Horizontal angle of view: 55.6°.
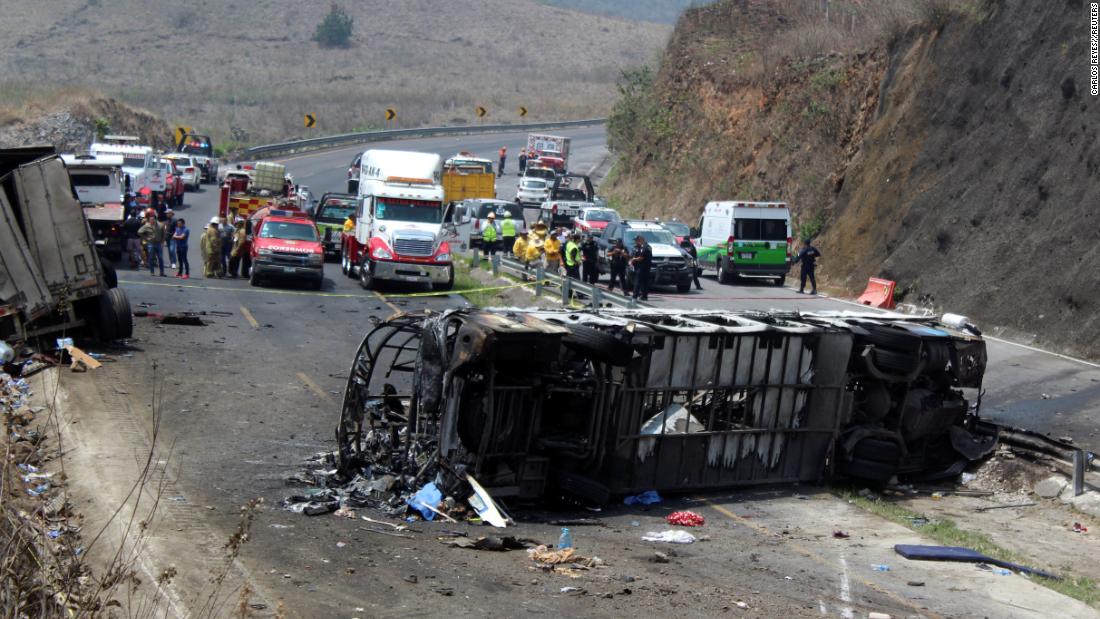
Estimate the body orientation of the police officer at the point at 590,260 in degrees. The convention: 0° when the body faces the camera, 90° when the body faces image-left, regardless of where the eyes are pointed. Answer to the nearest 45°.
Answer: approximately 0°

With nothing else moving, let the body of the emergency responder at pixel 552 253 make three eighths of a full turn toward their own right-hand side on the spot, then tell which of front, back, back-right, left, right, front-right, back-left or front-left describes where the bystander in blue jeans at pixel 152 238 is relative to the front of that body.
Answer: front-left

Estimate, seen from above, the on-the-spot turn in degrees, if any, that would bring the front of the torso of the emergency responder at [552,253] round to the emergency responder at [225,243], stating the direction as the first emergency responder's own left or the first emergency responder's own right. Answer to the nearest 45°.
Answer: approximately 90° to the first emergency responder's own right

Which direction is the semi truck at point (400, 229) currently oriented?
toward the camera

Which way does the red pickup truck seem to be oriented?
toward the camera

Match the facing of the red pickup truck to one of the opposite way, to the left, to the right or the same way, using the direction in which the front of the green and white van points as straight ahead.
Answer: the opposite way

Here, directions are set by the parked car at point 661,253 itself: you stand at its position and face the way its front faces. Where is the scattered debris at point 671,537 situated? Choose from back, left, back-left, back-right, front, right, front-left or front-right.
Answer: front-right

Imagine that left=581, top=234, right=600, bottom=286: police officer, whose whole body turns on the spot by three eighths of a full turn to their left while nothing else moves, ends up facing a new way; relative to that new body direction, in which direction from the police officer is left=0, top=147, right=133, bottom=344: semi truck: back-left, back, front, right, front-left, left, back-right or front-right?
back

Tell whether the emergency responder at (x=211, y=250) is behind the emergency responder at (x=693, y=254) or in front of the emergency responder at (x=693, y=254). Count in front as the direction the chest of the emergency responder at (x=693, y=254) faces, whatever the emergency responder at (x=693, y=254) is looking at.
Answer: in front
